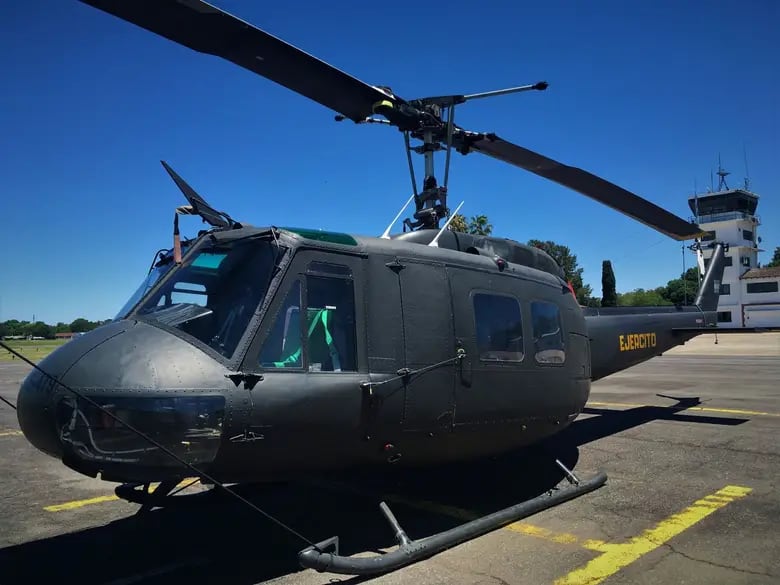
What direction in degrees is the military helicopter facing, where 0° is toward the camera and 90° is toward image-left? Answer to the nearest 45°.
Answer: approximately 45°

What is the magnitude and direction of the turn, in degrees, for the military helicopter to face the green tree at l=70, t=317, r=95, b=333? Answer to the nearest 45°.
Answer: approximately 45° to its right
